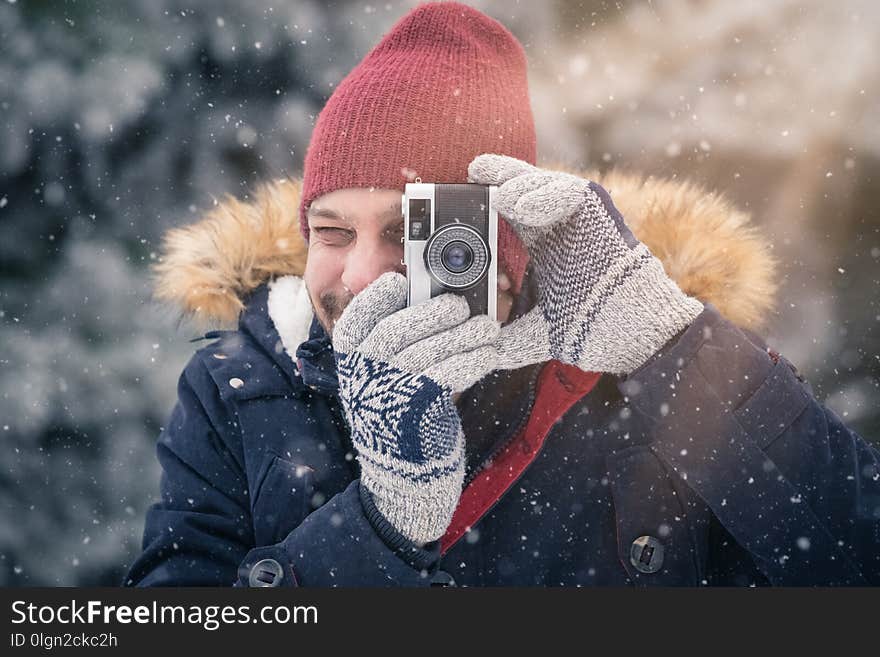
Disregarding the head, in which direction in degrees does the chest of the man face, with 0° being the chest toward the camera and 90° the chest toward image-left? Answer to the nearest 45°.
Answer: approximately 0°
